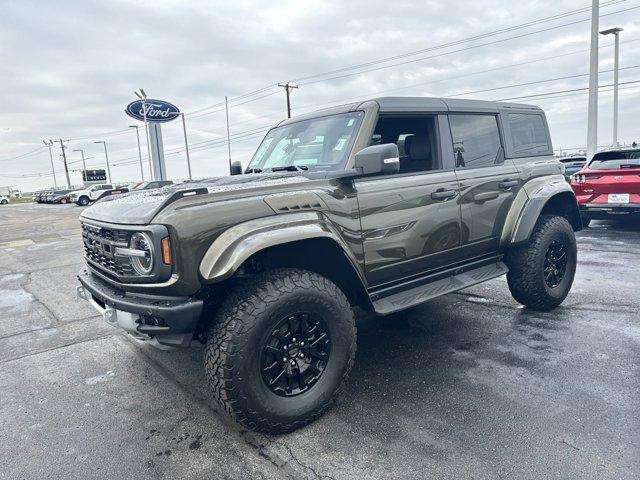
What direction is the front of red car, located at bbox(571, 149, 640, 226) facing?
away from the camera

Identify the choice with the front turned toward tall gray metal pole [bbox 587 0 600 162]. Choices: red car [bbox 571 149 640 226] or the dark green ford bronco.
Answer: the red car

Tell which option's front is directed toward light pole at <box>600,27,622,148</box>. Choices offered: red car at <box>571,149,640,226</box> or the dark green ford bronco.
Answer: the red car

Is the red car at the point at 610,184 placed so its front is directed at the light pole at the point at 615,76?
yes

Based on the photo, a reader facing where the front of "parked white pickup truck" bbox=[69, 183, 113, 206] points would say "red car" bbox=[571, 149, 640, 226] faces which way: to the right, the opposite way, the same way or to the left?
the opposite way

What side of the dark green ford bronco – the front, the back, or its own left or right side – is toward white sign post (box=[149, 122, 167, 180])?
right

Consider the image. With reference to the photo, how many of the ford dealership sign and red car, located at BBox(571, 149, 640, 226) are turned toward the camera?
1

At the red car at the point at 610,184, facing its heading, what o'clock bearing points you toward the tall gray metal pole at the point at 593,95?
The tall gray metal pole is roughly at 12 o'clock from the red car.

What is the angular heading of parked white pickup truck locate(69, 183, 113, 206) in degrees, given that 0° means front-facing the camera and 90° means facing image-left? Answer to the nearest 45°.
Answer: approximately 45°

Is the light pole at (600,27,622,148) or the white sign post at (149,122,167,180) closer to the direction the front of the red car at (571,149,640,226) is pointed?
the light pole
